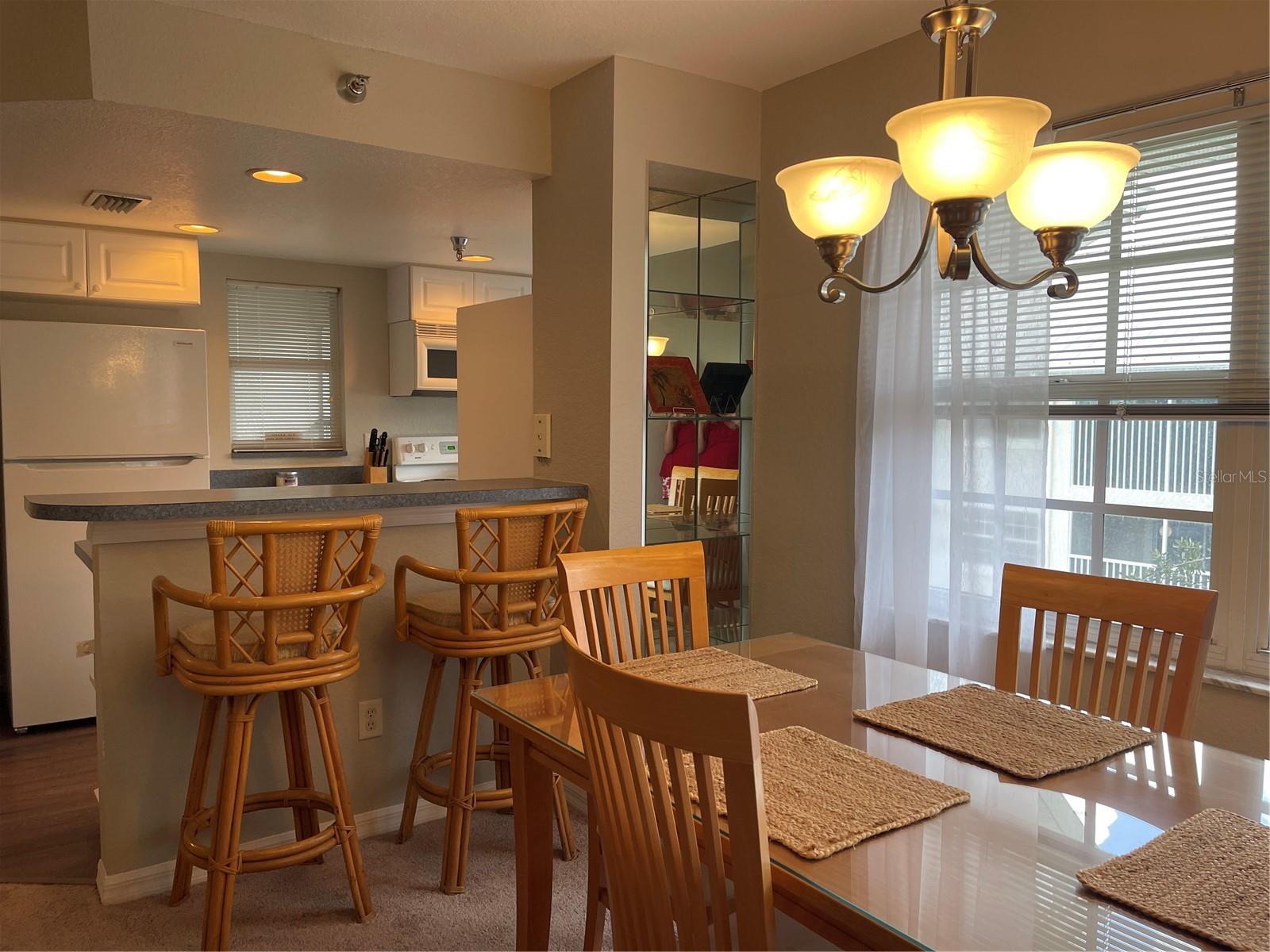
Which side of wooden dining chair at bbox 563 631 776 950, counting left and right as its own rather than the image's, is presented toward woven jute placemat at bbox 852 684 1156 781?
front

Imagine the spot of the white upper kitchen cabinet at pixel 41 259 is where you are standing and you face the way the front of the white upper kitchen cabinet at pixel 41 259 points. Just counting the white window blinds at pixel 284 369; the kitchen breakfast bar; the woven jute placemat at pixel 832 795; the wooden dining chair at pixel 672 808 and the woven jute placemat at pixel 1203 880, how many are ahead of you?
4

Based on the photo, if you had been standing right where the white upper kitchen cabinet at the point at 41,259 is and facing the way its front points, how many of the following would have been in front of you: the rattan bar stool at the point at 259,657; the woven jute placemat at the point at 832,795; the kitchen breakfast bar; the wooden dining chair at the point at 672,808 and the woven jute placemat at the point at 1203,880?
5

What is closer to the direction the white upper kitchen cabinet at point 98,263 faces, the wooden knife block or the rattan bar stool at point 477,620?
the rattan bar stool

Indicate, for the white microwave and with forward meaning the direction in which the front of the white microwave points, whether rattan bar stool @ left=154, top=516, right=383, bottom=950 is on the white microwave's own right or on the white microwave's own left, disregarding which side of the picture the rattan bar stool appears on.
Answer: on the white microwave's own right

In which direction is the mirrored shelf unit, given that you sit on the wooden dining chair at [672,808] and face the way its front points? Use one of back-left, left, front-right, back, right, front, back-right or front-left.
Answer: front-left

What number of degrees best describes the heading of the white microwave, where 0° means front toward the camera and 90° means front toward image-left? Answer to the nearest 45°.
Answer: approximately 315°

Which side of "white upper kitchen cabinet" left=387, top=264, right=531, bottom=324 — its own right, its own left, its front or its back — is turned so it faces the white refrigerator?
right

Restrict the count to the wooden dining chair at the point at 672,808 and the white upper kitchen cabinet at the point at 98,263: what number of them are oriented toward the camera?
1

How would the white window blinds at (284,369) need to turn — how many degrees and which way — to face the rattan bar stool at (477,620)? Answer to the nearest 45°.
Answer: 0° — it already faces it

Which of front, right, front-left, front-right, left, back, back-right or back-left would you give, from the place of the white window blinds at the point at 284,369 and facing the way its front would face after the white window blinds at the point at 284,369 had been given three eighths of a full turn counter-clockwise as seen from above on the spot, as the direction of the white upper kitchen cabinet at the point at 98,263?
back

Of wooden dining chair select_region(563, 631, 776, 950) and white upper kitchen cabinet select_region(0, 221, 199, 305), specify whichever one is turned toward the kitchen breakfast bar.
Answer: the white upper kitchen cabinet

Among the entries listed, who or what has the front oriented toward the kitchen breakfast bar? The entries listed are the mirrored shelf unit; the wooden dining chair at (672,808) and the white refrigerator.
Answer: the white refrigerator

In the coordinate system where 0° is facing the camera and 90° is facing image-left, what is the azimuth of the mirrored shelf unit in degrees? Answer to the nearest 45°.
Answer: approximately 315°
